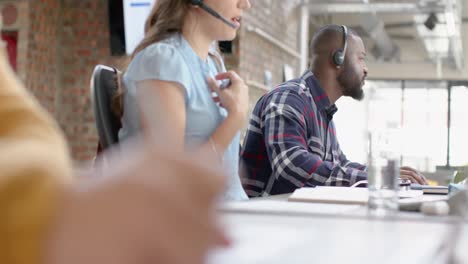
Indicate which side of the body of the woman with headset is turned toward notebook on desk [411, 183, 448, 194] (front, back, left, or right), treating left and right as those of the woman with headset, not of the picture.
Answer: front

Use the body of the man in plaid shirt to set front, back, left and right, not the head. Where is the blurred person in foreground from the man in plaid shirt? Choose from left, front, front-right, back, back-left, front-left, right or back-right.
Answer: right

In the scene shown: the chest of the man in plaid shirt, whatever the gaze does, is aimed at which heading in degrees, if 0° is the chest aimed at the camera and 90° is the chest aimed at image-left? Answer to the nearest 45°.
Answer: approximately 270°

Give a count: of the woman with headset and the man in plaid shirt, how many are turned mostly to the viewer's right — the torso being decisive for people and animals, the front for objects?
2

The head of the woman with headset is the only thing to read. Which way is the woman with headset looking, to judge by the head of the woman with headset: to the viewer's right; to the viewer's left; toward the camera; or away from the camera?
to the viewer's right

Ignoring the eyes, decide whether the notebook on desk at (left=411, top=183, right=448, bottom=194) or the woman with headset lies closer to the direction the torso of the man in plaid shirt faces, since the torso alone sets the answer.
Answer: the notebook on desk

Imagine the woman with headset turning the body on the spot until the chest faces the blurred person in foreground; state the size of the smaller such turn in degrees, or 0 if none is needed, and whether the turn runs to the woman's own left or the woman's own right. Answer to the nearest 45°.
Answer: approximately 90° to the woman's own right

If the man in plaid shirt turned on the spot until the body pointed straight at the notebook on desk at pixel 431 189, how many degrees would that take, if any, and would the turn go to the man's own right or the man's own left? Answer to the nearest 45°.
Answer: approximately 45° to the man's own right

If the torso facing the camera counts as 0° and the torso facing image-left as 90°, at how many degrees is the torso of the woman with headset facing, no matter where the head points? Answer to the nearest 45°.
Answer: approximately 270°
